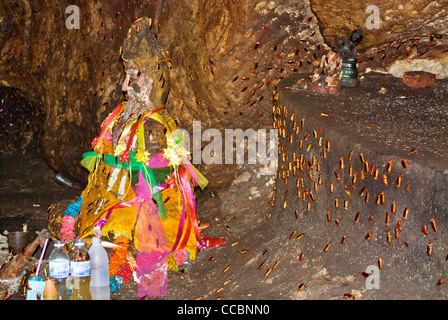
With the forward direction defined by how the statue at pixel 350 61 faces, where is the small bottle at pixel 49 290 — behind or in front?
in front

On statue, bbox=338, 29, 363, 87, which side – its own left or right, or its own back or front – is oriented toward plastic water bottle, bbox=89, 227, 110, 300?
front

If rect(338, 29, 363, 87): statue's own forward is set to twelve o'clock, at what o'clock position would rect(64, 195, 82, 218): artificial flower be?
The artificial flower is roughly at 1 o'clock from the statue.

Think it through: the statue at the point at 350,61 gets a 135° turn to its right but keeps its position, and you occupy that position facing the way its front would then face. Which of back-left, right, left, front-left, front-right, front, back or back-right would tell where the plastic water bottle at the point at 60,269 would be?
back-left

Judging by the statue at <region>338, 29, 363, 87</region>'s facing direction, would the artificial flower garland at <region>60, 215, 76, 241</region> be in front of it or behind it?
in front

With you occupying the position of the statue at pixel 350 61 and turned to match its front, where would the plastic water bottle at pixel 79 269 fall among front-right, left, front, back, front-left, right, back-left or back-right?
front

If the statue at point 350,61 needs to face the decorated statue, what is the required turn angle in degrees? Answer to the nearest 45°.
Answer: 0° — it already faces it

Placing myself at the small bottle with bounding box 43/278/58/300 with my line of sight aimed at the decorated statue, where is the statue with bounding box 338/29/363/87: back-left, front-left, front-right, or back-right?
front-right
